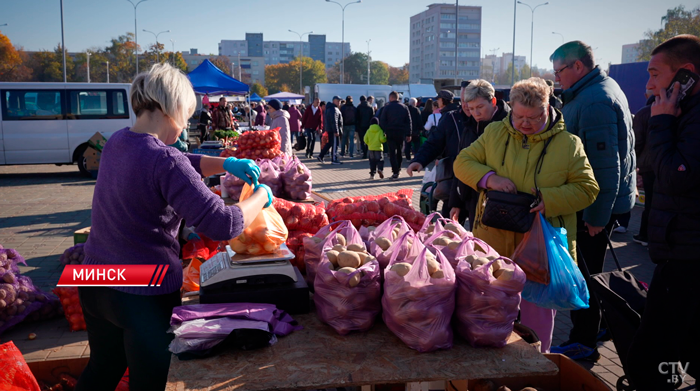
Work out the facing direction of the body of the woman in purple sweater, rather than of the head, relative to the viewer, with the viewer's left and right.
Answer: facing away from the viewer and to the right of the viewer

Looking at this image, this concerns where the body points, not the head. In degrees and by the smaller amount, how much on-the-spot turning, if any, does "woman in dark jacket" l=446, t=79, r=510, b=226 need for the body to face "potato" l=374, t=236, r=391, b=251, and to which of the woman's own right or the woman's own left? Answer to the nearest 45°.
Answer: approximately 45° to the woman's own left

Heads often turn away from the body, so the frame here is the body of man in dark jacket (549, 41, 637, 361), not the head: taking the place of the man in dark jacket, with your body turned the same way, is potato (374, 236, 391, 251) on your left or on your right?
on your left

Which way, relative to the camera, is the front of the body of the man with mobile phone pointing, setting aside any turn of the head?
to the viewer's left

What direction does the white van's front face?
to the viewer's left

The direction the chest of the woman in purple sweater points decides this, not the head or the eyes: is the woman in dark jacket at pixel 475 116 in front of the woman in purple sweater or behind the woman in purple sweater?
in front

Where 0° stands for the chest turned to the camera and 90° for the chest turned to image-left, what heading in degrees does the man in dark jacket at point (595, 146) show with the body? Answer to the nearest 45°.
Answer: approximately 90°

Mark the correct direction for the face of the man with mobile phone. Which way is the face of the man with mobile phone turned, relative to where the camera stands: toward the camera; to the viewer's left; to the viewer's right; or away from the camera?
to the viewer's left

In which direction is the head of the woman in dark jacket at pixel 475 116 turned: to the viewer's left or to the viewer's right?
to the viewer's left

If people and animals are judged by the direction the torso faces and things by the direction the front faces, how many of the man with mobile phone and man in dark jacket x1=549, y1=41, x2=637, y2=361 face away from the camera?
0

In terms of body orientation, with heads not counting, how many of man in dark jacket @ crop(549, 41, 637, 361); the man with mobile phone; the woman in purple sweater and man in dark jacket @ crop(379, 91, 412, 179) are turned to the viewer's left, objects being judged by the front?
2

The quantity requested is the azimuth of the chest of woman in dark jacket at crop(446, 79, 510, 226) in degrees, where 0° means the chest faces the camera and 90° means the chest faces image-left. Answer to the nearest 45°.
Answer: approximately 45°

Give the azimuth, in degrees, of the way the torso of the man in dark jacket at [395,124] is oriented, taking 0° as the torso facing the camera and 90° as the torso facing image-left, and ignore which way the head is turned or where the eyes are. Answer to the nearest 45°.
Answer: approximately 180°
